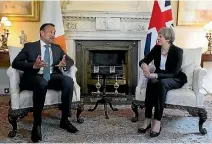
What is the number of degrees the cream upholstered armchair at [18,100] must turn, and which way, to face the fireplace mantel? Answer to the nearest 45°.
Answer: approximately 90° to its left

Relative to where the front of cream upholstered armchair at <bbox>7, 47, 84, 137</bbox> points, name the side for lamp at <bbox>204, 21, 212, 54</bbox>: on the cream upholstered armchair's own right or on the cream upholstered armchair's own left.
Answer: on the cream upholstered armchair's own left

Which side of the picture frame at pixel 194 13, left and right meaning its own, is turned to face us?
front

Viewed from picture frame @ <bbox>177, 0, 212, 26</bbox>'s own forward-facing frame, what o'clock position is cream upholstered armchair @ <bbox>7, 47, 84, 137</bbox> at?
The cream upholstered armchair is roughly at 1 o'clock from the picture frame.

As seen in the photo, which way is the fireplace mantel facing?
toward the camera

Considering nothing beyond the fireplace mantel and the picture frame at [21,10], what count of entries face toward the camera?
2

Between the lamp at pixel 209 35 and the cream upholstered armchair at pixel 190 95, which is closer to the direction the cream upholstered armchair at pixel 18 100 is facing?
the cream upholstered armchair

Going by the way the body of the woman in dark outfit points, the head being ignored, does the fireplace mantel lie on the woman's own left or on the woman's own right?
on the woman's own right

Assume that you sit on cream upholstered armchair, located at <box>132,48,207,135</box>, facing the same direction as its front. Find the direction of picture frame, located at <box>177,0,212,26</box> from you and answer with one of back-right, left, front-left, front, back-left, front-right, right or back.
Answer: back-right

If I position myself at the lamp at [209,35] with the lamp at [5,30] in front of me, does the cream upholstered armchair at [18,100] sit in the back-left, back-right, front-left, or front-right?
front-left

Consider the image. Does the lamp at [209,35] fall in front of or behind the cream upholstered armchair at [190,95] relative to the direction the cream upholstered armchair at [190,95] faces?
behind

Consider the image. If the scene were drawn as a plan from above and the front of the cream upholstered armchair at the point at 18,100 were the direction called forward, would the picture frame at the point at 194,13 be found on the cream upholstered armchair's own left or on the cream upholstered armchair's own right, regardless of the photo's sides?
on the cream upholstered armchair's own left

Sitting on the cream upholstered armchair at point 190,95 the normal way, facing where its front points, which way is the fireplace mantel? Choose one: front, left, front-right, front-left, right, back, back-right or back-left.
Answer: right

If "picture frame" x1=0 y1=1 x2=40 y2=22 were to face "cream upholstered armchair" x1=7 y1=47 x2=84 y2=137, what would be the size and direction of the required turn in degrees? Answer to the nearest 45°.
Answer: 0° — it already faces it

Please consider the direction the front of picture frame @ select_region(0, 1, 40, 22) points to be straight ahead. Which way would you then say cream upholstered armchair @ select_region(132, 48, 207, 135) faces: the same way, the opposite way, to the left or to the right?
to the right

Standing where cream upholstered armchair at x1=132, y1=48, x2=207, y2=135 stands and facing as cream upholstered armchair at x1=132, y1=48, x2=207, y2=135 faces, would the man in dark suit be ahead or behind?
ahead

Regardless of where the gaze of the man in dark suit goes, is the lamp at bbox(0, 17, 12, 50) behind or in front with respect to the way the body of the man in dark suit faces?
behind

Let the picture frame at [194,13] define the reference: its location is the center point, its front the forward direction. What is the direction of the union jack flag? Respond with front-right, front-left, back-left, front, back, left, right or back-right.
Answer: front-right

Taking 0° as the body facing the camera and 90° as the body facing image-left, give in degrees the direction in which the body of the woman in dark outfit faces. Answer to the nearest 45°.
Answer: approximately 45°

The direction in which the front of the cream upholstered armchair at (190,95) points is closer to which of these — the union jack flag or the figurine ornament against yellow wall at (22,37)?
the figurine ornament against yellow wall
